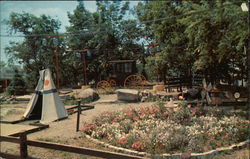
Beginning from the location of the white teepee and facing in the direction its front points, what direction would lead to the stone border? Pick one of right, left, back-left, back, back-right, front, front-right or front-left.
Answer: left

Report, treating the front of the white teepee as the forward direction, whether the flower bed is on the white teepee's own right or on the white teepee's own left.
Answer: on the white teepee's own left

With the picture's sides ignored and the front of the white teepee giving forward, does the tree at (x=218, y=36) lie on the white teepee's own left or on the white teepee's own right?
on the white teepee's own left

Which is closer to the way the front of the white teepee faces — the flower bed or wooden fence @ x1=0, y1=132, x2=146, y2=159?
the wooden fence

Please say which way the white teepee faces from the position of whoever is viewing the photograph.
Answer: facing the viewer and to the left of the viewer
